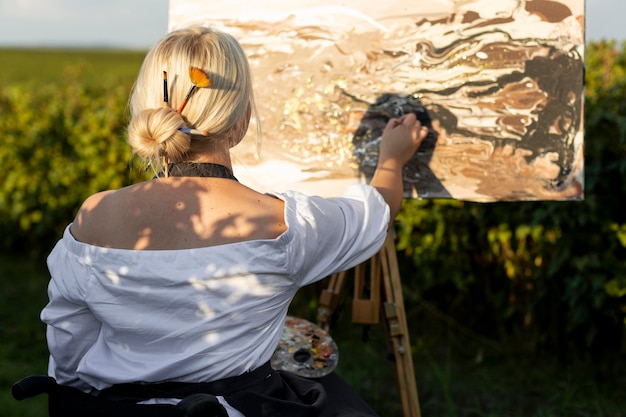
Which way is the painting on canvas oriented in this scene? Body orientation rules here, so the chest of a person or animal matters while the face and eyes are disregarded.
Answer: toward the camera

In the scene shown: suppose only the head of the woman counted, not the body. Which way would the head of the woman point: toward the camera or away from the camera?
away from the camera

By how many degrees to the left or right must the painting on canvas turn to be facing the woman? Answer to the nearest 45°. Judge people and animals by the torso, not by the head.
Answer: approximately 45° to its right

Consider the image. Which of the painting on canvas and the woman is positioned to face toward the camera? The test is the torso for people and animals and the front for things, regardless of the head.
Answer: the painting on canvas

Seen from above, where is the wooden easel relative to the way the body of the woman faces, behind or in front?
in front

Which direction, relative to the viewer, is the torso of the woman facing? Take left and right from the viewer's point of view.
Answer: facing away from the viewer and to the right of the viewer

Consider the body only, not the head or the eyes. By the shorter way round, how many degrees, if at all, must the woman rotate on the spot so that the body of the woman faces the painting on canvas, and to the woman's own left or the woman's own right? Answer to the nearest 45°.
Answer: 0° — they already face it

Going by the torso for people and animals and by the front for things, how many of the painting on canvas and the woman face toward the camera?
1
